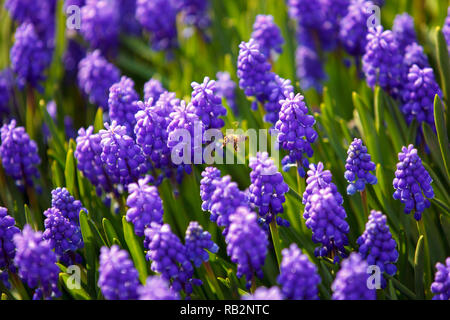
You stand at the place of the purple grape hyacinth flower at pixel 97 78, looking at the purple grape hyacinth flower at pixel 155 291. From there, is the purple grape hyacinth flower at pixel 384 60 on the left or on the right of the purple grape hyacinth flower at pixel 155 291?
left

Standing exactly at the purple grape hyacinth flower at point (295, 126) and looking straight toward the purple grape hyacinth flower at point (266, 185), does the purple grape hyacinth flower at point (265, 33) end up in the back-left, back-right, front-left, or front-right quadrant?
back-right
